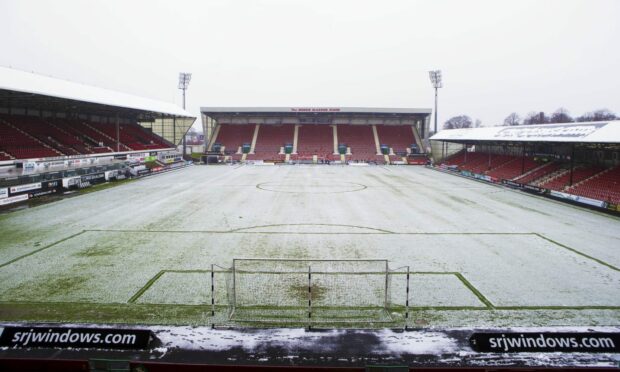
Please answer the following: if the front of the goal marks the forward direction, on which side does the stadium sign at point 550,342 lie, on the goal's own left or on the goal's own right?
on the goal's own right

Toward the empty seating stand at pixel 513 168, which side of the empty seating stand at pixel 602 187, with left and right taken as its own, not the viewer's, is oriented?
right

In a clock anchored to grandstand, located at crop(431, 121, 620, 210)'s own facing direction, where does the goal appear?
The goal is roughly at 11 o'clock from the grandstand.

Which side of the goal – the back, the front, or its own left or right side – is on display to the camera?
back

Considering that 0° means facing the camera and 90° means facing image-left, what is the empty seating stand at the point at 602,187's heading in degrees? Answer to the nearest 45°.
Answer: approximately 45°

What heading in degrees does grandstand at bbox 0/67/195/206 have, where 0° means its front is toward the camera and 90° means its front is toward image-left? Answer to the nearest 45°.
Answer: approximately 315°

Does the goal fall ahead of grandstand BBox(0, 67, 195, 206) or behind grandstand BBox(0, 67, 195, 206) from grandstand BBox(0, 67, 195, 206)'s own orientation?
ahead

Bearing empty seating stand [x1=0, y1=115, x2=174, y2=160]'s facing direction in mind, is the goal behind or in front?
in front

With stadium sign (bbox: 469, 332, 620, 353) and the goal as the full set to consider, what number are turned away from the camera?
1

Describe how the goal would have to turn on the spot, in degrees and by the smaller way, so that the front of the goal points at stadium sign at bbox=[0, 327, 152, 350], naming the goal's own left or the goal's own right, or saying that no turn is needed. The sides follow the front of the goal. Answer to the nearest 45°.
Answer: approximately 135° to the goal's own left

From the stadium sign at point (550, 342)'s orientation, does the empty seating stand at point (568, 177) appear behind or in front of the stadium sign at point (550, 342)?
behind

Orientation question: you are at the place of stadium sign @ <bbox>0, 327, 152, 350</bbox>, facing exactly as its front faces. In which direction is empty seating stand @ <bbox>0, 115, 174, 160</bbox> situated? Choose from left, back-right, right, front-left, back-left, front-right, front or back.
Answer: back
